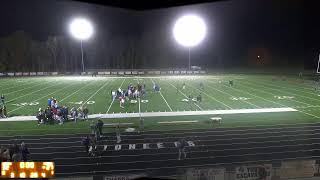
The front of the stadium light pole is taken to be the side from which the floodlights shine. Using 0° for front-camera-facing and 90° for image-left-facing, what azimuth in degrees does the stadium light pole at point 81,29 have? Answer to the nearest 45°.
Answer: approximately 0°

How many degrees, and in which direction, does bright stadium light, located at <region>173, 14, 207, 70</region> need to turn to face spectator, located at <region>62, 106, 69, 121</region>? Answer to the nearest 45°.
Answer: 0° — it already faces them

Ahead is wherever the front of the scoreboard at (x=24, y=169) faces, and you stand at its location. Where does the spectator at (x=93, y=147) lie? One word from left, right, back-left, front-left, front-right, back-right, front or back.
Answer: back-left

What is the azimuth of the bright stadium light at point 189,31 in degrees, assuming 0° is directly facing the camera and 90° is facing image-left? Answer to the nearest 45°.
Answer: approximately 0°
